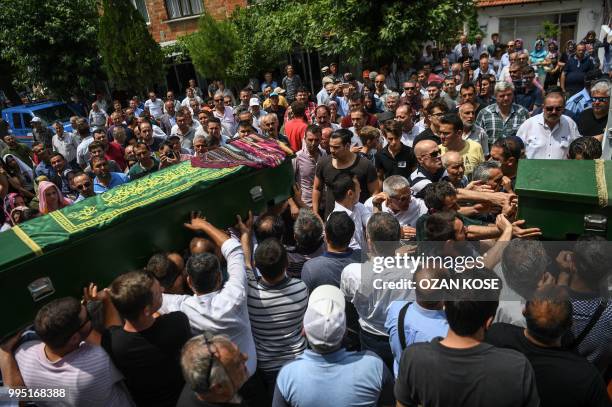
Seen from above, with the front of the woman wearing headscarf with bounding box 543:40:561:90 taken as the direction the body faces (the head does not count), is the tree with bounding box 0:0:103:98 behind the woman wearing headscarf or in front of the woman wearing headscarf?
in front

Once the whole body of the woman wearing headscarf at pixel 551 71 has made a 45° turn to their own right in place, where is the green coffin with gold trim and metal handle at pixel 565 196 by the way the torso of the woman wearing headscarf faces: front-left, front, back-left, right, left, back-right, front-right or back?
left

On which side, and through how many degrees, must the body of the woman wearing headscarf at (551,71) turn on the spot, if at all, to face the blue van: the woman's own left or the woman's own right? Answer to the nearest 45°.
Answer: approximately 45° to the woman's own right

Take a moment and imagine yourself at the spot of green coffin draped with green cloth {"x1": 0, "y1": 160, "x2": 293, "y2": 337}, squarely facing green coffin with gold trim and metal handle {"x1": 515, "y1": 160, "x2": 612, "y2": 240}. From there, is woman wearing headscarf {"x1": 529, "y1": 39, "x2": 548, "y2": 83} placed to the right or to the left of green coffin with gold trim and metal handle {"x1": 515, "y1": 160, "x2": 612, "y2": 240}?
left

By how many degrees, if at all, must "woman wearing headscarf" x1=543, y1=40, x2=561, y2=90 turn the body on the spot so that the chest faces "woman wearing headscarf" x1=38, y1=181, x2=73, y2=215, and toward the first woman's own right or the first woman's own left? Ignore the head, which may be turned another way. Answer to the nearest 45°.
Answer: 0° — they already face them

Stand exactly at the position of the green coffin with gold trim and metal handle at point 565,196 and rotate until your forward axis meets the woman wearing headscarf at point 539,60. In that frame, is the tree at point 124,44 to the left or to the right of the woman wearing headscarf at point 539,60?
left

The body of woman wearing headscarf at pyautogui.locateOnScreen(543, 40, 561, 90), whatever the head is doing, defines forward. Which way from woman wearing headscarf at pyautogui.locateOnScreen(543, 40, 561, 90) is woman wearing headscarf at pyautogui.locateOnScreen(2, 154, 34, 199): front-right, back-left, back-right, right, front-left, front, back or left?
front

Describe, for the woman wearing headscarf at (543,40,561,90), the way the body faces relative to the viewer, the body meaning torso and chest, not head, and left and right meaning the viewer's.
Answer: facing the viewer and to the left of the viewer

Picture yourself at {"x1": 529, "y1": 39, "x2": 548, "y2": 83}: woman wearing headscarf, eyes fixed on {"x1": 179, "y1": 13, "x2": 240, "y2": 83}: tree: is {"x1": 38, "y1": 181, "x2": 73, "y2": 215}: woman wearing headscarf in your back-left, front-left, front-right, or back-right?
front-left
